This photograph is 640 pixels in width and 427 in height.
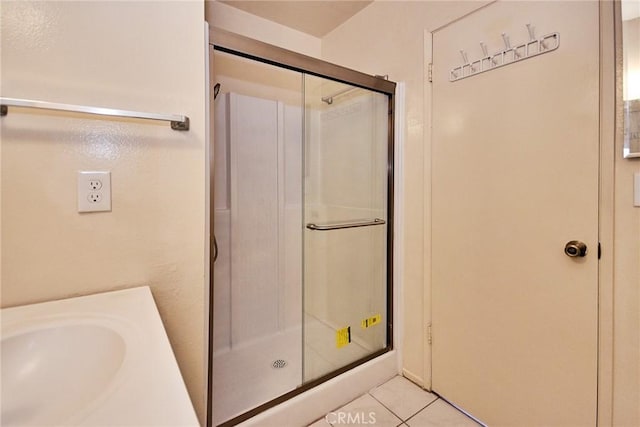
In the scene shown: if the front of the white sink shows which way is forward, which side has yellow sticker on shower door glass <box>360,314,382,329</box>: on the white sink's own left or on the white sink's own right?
on the white sink's own left

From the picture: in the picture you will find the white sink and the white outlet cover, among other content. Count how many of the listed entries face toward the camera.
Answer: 2

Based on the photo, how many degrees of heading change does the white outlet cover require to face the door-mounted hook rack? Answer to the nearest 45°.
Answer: approximately 90° to its left

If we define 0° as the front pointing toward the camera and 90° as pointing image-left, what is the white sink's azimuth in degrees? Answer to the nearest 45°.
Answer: approximately 0°

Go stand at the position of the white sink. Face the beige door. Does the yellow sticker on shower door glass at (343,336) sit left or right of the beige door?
left

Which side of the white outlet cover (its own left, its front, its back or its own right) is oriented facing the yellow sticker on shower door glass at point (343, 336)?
left
